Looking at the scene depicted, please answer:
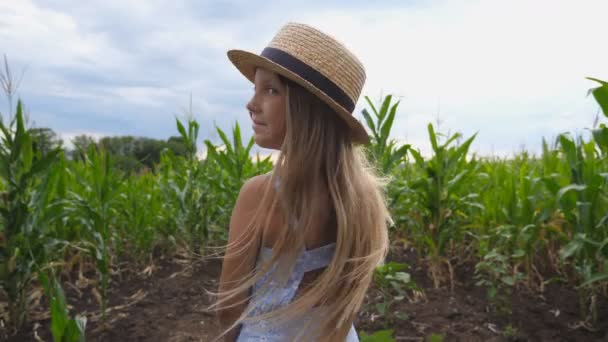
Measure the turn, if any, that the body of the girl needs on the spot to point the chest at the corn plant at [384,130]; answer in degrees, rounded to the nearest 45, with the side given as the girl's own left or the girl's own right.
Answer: approximately 45° to the girl's own right

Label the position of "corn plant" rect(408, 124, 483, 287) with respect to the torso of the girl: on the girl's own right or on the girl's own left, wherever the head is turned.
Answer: on the girl's own right

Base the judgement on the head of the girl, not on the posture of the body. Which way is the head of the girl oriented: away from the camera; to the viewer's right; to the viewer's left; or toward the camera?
to the viewer's left

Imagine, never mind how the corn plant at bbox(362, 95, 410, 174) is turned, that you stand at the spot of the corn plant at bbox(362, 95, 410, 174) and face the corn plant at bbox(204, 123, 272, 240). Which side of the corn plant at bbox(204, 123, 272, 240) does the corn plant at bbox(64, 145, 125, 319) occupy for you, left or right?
left

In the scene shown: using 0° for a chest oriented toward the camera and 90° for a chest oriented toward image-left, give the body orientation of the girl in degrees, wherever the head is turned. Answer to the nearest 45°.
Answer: approximately 135°

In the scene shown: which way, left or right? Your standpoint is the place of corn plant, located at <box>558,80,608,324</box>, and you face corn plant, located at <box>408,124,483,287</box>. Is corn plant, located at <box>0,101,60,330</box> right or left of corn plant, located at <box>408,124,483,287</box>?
left

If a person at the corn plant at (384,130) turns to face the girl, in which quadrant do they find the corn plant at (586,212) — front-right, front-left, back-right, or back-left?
front-left

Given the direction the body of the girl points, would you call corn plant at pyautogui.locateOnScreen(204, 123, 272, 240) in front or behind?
in front

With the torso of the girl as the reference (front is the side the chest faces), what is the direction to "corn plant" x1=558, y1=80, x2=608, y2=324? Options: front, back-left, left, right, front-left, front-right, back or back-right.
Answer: right

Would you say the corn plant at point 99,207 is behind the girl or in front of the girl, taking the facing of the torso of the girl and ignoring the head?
in front

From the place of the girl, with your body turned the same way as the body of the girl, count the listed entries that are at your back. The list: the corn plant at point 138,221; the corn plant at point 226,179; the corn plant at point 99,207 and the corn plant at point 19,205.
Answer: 0
